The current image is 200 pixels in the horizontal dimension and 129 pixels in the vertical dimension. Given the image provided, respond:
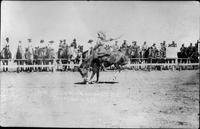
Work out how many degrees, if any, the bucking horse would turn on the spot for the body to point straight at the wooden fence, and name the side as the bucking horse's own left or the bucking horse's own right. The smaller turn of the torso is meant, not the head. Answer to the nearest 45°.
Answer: approximately 45° to the bucking horse's own right

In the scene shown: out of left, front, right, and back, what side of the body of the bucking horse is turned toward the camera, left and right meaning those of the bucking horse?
left
